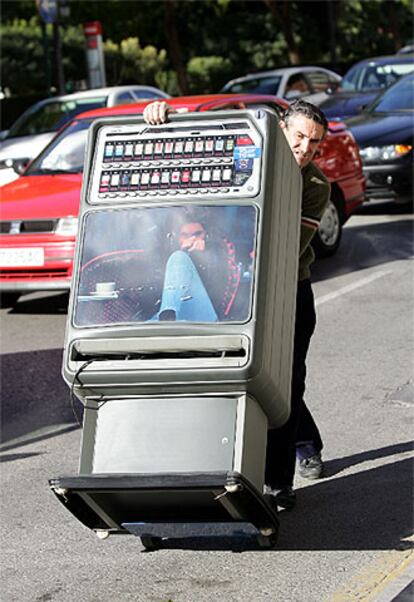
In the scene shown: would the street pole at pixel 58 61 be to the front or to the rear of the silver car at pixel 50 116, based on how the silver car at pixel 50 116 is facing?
to the rear

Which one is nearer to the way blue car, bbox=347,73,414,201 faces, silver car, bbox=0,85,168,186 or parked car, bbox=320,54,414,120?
the silver car

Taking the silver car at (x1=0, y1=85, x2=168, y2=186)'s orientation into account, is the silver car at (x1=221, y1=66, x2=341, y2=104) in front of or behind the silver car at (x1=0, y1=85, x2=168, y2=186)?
behind

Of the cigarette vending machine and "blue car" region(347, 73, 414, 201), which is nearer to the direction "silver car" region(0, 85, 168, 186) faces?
the cigarette vending machine

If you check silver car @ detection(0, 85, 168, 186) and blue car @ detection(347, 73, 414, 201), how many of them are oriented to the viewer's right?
0

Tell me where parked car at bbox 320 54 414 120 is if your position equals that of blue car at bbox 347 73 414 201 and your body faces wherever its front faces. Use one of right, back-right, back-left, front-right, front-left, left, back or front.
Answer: back-right

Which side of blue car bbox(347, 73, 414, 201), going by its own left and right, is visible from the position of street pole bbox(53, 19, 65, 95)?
right
